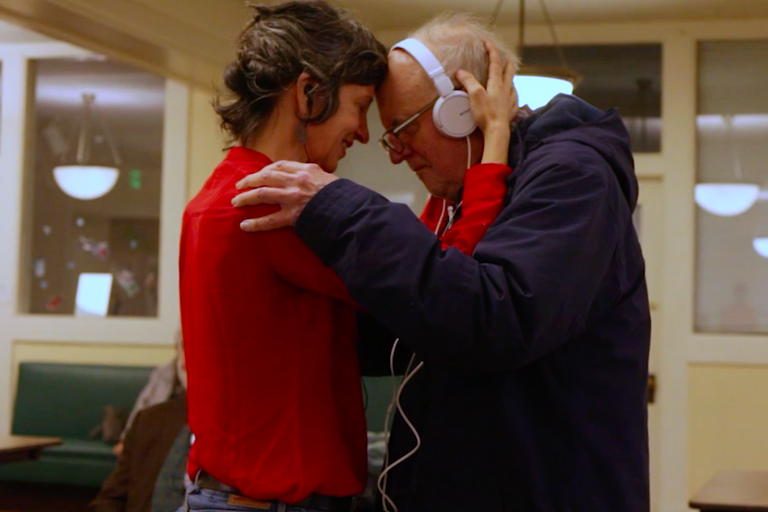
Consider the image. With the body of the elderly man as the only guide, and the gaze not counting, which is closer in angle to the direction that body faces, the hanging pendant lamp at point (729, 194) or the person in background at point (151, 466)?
the person in background

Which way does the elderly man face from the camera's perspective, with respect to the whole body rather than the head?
to the viewer's left

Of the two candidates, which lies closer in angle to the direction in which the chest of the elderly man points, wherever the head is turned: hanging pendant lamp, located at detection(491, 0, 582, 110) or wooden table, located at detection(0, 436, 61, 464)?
the wooden table

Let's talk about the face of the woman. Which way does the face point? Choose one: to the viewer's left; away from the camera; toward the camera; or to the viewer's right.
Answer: to the viewer's right

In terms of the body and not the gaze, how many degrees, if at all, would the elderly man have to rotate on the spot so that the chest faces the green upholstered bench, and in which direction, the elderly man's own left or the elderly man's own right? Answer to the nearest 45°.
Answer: approximately 45° to the elderly man's own right

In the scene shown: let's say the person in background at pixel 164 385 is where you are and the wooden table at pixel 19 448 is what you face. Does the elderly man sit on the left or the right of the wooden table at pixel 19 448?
left

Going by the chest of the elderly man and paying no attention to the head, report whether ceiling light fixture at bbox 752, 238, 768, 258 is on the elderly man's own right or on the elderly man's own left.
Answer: on the elderly man's own right

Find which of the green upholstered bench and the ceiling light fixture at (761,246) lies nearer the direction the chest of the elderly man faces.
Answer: the green upholstered bench

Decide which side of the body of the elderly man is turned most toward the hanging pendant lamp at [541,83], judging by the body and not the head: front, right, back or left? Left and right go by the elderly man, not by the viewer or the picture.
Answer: right

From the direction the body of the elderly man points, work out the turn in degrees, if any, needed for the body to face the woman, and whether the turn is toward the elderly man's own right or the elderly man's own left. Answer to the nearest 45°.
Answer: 0° — they already face them

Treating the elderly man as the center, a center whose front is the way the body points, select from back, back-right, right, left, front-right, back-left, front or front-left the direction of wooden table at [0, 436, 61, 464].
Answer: front-right

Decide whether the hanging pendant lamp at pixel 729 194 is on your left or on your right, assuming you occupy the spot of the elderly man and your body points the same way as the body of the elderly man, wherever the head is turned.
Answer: on your right
